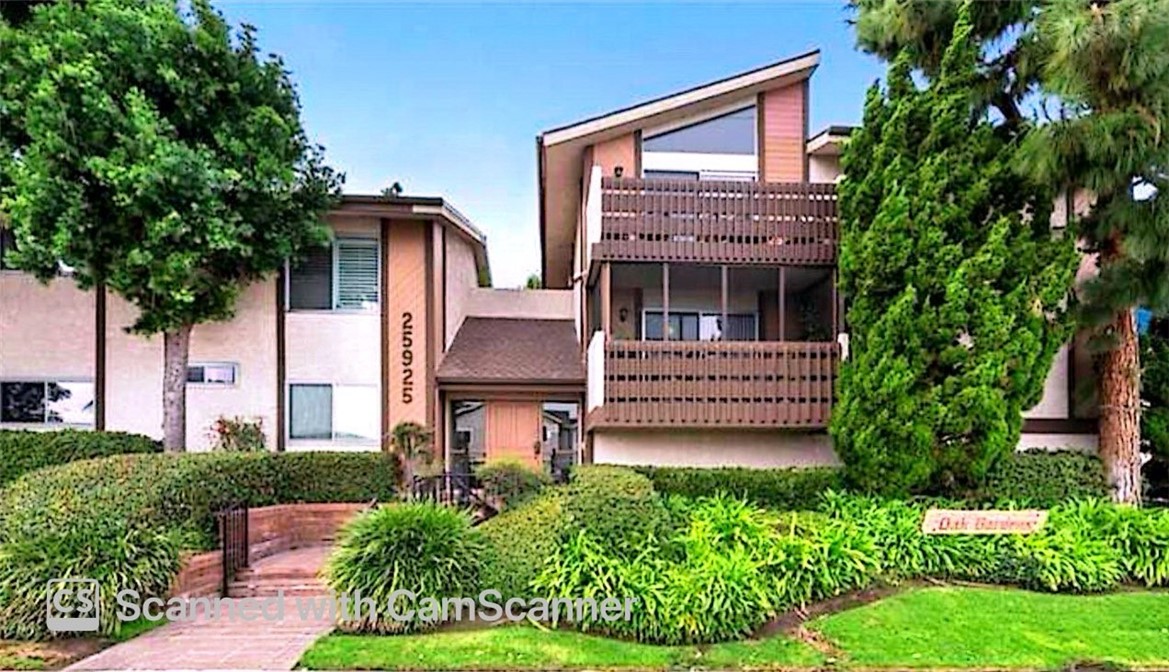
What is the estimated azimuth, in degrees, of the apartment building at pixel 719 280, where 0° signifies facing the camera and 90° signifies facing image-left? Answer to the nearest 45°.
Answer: approximately 0°

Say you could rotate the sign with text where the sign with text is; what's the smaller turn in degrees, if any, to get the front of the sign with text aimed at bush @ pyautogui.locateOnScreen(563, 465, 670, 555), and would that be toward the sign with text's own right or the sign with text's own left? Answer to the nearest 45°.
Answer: approximately 45° to the sign with text's own right

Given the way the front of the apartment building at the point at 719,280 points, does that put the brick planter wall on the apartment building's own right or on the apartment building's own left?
on the apartment building's own right
